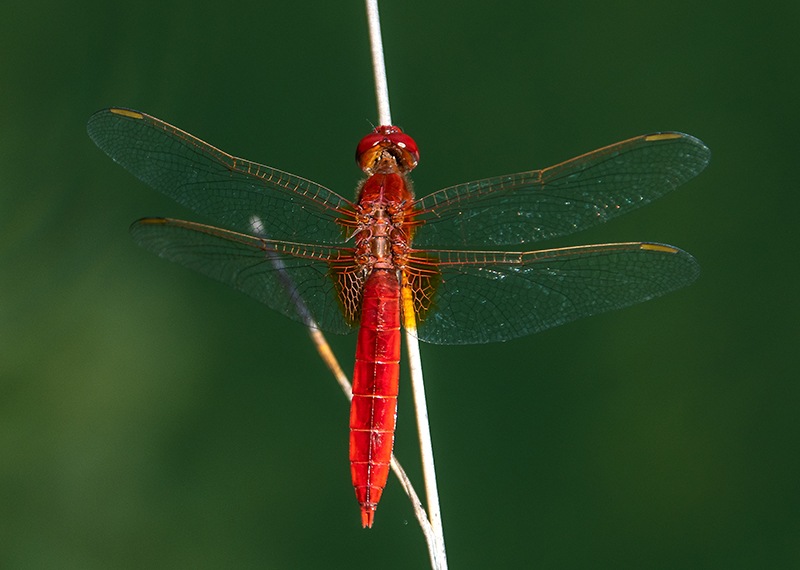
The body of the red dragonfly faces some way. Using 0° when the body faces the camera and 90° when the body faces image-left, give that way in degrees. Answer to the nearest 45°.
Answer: approximately 180°
